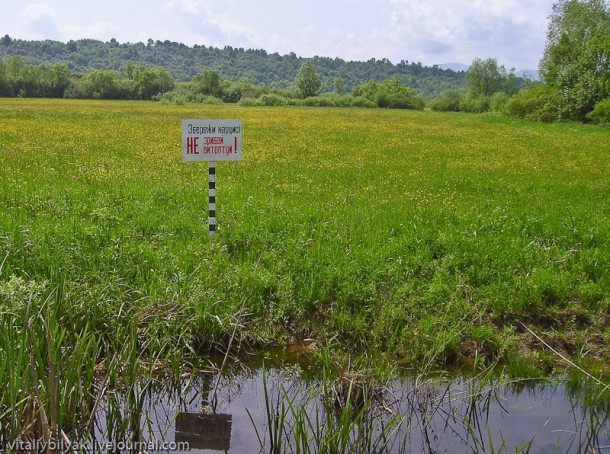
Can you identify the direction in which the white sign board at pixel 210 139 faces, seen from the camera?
facing the viewer

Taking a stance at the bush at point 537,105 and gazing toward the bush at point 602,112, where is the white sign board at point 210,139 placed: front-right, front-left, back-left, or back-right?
front-right

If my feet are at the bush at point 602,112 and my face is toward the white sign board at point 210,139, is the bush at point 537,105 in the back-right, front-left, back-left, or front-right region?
back-right

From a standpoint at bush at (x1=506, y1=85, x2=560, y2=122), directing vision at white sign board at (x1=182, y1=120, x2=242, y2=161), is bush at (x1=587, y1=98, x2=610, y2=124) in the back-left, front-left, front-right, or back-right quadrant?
front-left

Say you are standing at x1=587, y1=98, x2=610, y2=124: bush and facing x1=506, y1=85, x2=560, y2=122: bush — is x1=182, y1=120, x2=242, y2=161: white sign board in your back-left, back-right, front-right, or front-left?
back-left

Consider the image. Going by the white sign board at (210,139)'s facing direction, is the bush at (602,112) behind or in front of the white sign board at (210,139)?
behind

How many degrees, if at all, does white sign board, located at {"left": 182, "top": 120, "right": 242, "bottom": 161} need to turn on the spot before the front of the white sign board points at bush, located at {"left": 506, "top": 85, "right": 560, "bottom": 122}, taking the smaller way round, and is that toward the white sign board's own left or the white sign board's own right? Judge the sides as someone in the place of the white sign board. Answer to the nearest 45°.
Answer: approximately 135° to the white sign board's own left
